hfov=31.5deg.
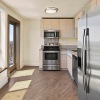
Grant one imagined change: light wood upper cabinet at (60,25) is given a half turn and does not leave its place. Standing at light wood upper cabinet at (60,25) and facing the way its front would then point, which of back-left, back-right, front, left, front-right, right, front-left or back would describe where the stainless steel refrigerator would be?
back

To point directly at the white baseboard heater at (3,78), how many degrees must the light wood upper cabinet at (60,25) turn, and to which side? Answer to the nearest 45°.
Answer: approximately 45° to its right

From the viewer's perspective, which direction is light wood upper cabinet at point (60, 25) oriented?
toward the camera

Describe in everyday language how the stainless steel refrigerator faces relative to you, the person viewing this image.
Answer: facing the viewer and to the left of the viewer

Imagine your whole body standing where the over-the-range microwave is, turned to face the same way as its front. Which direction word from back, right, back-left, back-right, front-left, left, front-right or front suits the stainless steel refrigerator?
front

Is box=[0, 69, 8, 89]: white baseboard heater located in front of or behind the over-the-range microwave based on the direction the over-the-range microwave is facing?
in front

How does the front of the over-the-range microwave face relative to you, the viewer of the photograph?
facing the viewer
